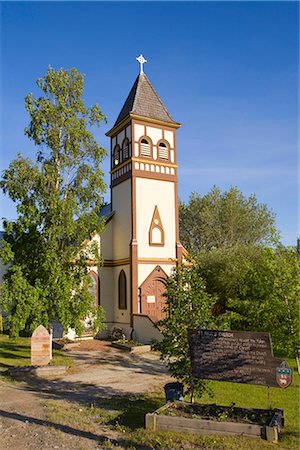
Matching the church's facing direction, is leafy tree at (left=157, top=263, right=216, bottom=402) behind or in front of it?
in front

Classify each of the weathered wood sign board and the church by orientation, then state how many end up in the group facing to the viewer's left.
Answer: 0

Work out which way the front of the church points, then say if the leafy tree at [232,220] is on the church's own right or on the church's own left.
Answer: on the church's own left

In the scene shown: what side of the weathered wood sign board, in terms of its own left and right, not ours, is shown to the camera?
front

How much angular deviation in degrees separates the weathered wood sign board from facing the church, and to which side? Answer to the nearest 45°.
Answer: approximately 180°

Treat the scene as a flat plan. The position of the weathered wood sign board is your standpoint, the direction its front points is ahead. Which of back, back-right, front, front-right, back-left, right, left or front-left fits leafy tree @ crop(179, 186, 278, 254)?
back

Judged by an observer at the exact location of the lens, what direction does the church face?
facing the viewer and to the right of the viewer

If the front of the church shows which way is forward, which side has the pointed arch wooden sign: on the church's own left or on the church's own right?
on the church's own right
